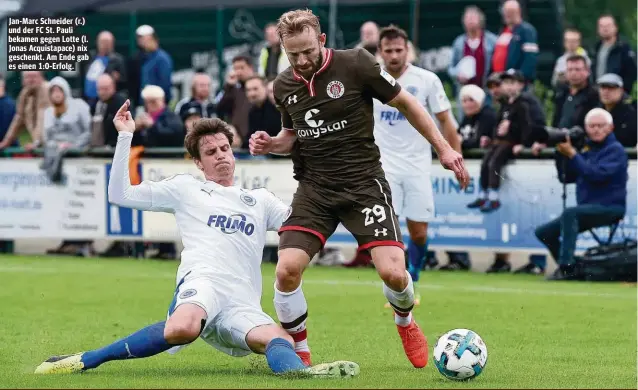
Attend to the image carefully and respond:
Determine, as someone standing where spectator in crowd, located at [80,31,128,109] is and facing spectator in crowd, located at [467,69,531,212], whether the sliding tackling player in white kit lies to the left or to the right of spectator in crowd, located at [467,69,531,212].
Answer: right

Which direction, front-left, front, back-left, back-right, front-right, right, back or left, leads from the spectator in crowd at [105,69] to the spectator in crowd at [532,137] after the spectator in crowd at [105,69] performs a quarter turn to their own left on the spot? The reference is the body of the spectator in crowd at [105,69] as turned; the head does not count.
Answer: front-right

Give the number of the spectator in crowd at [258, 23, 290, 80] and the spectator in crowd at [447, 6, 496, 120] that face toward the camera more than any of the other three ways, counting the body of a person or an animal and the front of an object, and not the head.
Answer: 2

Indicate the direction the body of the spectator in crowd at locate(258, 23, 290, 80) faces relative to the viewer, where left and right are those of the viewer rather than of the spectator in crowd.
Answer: facing the viewer

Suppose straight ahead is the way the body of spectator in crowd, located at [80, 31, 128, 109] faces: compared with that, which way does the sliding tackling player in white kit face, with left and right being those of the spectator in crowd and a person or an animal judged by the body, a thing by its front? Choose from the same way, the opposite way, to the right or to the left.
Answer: the same way

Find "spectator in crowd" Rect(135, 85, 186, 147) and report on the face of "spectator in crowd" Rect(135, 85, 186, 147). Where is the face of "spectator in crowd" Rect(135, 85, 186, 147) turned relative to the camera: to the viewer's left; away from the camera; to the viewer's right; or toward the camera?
toward the camera

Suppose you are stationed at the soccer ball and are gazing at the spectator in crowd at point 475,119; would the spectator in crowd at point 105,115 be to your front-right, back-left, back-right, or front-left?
front-left

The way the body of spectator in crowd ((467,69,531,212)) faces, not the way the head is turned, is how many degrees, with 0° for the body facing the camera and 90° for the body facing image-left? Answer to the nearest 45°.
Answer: approximately 45°

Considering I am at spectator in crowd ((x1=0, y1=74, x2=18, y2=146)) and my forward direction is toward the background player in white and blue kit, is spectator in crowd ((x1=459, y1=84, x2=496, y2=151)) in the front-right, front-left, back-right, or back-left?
front-left

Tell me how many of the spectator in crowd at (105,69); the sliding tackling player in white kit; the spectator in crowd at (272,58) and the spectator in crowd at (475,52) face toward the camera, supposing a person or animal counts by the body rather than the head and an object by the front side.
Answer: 4

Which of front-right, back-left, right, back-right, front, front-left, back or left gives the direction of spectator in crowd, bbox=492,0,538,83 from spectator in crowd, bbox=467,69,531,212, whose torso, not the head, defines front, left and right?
back-right

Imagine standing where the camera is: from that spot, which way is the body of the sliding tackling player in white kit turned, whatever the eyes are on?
toward the camera

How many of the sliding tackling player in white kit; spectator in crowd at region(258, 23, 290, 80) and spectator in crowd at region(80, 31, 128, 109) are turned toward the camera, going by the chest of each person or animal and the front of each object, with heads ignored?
3

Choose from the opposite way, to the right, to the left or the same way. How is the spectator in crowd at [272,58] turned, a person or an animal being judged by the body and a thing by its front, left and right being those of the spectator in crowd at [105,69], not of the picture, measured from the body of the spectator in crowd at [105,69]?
the same way

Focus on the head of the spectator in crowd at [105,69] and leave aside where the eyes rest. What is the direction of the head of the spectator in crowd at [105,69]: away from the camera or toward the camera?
toward the camera

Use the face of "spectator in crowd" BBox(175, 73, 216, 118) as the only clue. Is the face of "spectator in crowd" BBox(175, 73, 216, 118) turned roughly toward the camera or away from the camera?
toward the camera

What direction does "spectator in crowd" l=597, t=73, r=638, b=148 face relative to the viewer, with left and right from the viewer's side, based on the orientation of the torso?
facing the viewer and to the left of the viewer

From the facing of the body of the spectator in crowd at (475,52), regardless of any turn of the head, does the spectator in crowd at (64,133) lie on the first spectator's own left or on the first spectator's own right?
on the first spectator's own right
